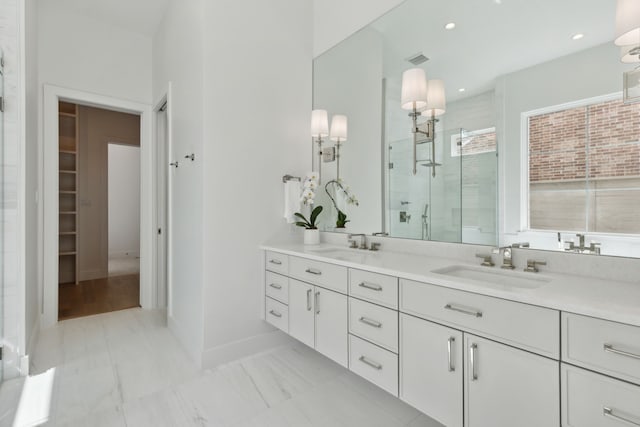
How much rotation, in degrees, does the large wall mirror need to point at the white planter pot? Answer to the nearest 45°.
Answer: approximately 45° to its right

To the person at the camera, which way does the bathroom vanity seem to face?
facing the viewer and to the left of the viewer

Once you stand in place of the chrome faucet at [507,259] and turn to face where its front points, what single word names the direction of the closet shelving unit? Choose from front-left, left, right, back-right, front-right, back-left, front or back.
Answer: front-right

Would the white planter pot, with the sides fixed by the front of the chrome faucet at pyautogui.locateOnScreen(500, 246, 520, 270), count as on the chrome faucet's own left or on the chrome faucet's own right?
on the chrome faucet's own right

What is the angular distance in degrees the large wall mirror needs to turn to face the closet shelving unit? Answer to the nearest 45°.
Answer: approximately 45° to its right

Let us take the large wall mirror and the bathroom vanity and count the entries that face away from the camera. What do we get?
0
